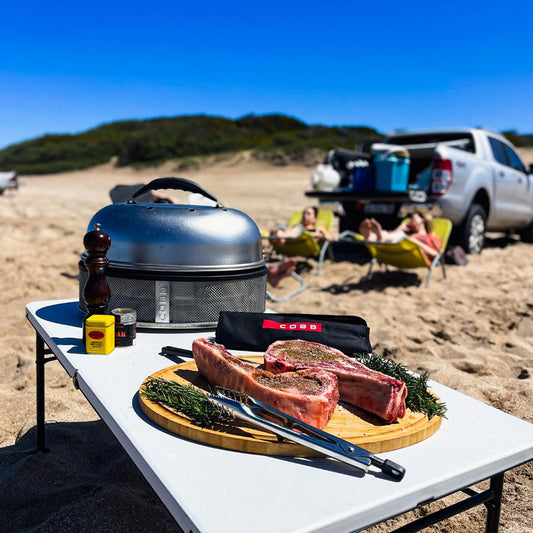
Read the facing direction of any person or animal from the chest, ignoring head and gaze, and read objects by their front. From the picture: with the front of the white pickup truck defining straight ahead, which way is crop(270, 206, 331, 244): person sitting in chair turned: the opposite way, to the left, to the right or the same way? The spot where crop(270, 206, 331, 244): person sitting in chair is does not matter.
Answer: the opposite way

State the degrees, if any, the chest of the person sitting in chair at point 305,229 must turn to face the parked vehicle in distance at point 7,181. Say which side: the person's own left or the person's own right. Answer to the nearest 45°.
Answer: approximately 90° to the person's own right

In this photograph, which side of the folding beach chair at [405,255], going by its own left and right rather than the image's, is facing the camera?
left

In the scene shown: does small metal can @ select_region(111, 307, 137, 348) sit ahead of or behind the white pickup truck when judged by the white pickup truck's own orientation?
behind

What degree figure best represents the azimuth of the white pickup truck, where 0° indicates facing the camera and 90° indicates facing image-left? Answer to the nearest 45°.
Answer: approximately 225°

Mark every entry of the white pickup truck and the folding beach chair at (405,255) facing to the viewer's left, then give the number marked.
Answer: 1

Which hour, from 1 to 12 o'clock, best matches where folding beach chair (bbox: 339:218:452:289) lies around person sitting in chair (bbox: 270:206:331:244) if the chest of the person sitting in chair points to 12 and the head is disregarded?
The folding beach chair is roughly at 9 o'clock from the person sitting in chair.

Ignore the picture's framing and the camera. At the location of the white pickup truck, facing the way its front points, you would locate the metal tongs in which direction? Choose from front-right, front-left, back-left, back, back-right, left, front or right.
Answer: back-right

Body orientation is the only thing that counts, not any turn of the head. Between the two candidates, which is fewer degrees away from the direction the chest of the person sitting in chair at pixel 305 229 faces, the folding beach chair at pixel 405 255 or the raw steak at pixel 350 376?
the raw steak

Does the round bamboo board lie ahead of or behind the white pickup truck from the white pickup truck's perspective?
behind

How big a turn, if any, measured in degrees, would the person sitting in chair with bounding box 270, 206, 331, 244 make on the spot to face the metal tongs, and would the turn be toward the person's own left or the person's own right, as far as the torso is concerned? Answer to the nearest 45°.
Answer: approximately 45° to the person's own left

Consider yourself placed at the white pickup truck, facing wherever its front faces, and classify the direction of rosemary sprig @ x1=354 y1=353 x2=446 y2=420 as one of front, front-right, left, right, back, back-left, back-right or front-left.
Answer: back-right

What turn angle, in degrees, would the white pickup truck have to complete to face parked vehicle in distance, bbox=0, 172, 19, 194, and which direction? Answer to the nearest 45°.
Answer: approximately 90° to its left

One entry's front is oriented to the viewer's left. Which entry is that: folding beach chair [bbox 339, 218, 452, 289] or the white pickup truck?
the folding beach chair
